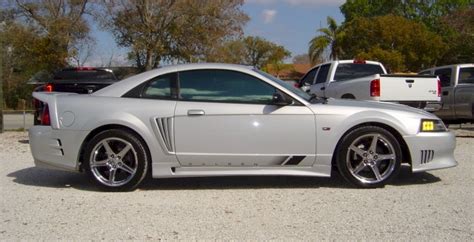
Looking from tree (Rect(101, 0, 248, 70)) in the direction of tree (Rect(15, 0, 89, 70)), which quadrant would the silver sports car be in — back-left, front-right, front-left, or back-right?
back-left

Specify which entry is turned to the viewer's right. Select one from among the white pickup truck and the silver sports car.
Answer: the silver sports car

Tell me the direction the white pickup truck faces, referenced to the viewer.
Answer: facing away from the viewer and to the left of the viewer

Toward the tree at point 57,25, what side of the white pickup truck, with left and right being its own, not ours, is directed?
front

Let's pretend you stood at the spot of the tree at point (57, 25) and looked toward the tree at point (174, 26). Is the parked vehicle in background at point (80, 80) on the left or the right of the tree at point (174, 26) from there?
right

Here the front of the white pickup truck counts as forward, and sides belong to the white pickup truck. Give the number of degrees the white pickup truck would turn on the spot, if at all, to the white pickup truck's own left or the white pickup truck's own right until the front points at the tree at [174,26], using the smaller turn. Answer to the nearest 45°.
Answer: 0° — it already faces it

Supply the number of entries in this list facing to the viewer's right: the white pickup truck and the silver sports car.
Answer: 1

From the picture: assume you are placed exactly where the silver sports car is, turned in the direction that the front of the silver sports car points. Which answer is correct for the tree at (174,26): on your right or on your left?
on your left

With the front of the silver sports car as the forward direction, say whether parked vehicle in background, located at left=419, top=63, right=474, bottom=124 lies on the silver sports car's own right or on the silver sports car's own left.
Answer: on the silver sports car's own left

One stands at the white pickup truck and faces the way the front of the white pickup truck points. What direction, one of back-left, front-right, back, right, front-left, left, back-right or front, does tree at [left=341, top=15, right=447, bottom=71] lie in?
front-right

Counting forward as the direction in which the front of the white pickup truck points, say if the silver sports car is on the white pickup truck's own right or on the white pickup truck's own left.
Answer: on the white pickup truck's own left

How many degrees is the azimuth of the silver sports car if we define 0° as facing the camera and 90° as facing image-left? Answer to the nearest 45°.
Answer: approximately 270°
